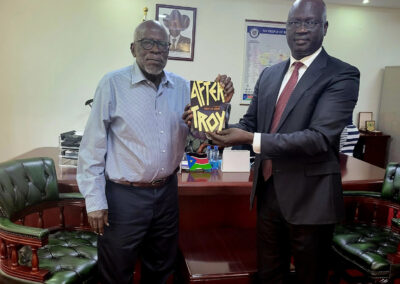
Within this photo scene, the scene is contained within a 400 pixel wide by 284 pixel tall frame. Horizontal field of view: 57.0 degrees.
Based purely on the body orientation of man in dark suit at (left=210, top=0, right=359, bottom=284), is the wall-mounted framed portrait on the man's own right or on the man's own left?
on the man's own right

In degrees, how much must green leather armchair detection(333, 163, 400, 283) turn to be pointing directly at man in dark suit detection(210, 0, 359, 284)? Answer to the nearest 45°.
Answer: approximately 45° to its left

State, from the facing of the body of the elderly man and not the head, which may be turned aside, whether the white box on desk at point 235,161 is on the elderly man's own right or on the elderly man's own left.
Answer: on the elderly man's own left

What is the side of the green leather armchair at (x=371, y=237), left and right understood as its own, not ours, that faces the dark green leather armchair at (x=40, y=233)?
front

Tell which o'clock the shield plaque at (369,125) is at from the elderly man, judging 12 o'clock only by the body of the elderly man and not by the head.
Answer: The shield plaque is roughly at 9 o'clock from the elderly man.

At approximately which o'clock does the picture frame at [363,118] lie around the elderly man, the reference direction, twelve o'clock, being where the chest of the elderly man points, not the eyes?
The picture frame is roughly at 9 o'clock from the elderly man.

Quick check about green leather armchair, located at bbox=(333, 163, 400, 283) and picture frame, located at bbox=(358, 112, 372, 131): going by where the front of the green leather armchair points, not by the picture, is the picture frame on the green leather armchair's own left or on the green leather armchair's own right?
on the green leather armchair's own right

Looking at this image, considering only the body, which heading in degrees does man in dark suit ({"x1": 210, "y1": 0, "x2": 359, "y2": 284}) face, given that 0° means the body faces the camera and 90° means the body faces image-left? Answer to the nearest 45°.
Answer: approximately 45°

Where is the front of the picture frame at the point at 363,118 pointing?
toward the camera

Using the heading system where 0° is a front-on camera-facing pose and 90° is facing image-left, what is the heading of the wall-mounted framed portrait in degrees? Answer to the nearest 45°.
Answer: approximately 0°
